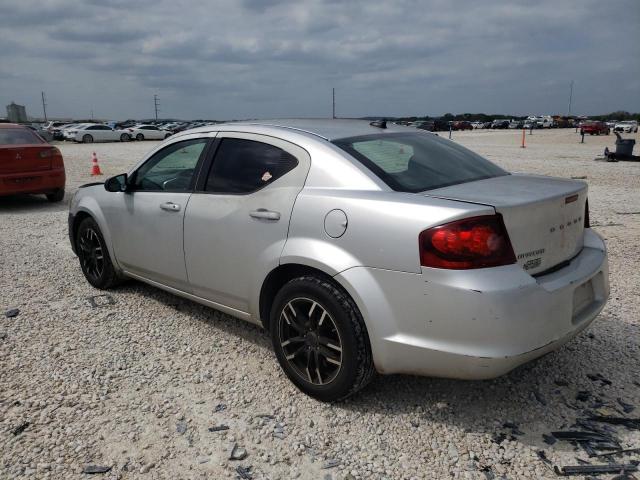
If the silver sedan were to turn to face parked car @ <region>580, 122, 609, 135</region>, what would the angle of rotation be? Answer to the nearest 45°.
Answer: approximately 90° to its right

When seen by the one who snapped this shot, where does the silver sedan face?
facing away from the viewer and to the left of the viewer

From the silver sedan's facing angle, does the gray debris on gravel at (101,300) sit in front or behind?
in front

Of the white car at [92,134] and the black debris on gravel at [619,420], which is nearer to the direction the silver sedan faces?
the white car

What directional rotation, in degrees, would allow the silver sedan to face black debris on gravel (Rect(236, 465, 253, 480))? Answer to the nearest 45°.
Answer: approximately 90° to its left

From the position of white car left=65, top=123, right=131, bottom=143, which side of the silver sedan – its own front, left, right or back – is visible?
front
